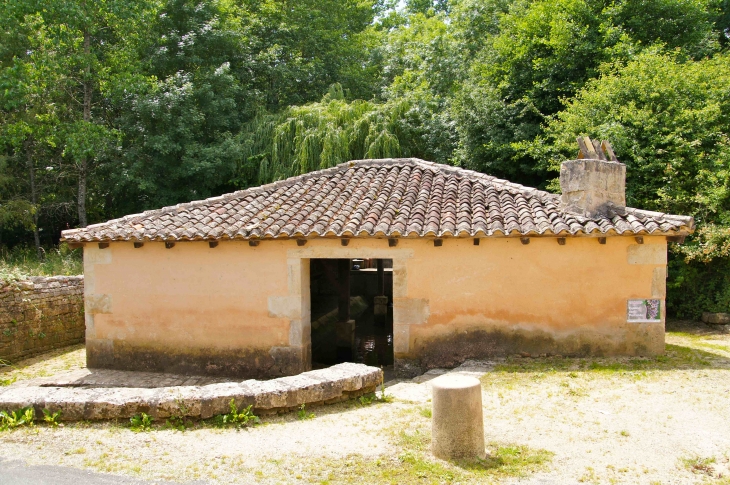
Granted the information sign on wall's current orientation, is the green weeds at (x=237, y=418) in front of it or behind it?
in front

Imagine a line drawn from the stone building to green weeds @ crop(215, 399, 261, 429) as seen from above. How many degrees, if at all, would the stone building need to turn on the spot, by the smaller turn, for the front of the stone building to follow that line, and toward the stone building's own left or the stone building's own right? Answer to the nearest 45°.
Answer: approximately 45° to the stone building's own right

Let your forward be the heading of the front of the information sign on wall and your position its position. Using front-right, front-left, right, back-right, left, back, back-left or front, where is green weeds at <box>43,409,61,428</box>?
front-right

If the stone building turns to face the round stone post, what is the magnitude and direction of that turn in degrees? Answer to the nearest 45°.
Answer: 0° — it already faces it

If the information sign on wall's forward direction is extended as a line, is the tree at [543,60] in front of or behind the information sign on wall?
behind

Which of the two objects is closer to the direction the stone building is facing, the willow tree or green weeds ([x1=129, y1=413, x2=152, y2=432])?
the green weeds

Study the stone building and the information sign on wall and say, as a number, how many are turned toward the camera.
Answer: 2

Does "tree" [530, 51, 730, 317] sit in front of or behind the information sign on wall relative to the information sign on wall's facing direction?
behind

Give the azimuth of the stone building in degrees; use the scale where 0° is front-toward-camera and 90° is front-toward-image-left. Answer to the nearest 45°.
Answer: approximately 0°

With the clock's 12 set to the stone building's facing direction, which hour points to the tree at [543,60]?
The tree is roughly at 7 o'clock from the stone building.

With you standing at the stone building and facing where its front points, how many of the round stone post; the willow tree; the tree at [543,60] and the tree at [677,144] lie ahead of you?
1

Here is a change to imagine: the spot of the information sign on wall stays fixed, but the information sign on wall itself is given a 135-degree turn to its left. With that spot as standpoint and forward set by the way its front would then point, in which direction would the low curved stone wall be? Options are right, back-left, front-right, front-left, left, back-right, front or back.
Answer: back
